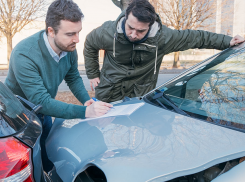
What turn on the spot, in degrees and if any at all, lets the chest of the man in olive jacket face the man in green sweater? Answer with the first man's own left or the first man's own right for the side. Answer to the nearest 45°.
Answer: approximately 45° to the first man's own right

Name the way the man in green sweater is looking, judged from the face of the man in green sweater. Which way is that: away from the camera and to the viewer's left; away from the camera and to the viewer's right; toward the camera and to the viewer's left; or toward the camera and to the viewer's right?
toward the camera and to the viewer's right

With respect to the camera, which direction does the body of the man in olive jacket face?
toward the camera

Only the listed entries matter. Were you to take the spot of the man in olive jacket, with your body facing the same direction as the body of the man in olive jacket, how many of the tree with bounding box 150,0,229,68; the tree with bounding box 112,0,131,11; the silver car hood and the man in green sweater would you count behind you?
2

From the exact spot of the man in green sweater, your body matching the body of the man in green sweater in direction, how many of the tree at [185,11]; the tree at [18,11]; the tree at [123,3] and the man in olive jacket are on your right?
0

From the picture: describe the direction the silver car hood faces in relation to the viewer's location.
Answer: facing the viewer and to the left of the viewer

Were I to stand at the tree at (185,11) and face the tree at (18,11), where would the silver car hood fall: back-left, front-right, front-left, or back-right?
front-left

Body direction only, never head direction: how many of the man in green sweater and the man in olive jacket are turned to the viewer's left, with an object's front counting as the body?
0

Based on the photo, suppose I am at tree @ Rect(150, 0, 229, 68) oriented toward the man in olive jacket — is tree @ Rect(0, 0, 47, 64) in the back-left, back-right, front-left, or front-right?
front-right

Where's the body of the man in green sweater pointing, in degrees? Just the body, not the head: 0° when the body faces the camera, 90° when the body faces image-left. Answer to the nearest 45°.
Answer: approximately 315°

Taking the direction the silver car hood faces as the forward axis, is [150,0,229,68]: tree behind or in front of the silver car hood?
behind

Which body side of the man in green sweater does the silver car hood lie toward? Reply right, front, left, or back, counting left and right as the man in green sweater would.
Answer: front

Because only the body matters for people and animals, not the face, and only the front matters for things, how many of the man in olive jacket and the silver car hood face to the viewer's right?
0

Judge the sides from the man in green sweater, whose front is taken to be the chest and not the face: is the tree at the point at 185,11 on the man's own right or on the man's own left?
on the man's own left

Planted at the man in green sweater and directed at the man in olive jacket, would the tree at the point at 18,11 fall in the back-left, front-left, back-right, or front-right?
front-left

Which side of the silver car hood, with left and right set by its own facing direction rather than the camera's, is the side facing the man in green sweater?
right

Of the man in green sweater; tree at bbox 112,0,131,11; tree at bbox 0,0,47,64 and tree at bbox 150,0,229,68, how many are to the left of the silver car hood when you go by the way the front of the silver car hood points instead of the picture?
0

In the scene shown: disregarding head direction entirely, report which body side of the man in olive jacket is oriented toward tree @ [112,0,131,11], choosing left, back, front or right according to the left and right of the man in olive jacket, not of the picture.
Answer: back

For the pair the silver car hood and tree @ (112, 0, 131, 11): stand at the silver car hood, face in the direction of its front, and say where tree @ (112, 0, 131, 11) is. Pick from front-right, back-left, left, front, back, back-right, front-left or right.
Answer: back-right
